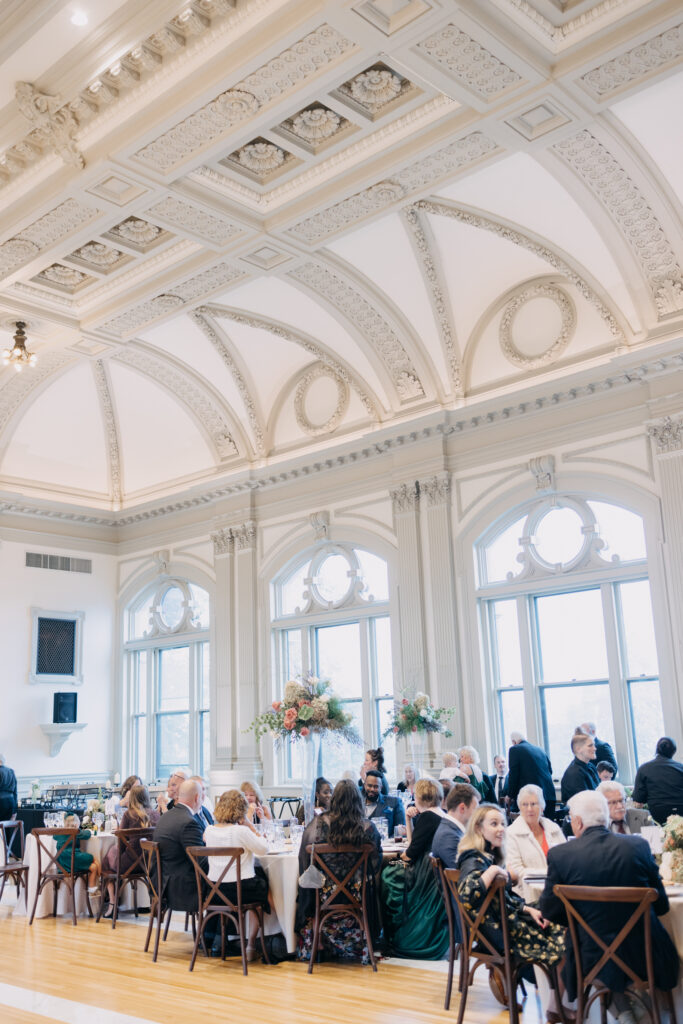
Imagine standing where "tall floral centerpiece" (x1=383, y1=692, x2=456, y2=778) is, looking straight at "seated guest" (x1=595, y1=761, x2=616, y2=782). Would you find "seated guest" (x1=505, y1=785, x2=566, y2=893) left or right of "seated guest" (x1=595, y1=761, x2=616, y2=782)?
right

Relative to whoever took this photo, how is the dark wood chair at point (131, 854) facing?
facing away from the viewer and to the left of the viewer

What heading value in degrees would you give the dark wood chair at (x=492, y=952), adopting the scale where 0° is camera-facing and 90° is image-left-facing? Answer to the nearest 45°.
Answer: approximately 225°

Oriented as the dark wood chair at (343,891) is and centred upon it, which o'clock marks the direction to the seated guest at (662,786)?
The seated guest is roughly at 2 o'clock from the dark wood chair.

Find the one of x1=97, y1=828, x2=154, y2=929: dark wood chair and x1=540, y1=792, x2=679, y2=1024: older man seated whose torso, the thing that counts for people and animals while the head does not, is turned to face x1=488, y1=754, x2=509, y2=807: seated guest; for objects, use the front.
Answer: the older man seated

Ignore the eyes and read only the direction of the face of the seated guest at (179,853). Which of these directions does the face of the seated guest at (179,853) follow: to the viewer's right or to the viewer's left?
to the viewer's right

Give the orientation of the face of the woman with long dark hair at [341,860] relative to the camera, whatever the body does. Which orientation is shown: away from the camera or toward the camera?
away from the camera

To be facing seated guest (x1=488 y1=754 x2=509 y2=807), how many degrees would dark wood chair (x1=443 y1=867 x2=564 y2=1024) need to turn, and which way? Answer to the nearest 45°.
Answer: approximately 45° to its left

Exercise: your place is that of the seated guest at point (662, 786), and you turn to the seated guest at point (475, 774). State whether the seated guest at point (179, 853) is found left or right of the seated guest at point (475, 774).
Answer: left

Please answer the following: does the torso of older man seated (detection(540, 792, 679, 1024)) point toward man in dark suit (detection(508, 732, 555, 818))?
yes

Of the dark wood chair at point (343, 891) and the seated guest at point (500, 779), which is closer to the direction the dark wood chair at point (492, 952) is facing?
the seated guest

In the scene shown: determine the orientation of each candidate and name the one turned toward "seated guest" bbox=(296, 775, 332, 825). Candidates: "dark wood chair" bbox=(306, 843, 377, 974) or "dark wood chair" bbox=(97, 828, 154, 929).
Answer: "dark wood chair" bbox=(306, 843, 377, 974)
